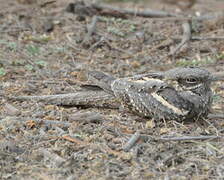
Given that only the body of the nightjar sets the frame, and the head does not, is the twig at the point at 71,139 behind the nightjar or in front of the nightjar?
behind

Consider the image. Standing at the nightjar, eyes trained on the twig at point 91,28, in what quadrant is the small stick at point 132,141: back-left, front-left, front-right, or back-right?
back-left

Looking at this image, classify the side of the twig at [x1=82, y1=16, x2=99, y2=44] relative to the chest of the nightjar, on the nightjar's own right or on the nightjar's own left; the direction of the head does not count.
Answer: on the nightjar's own left

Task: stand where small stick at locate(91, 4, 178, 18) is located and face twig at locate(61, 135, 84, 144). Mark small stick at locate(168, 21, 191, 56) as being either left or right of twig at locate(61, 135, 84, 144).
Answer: left

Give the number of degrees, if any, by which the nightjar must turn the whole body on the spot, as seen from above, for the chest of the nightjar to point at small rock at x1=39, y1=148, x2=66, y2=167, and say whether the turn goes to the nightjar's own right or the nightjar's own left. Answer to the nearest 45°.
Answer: approximately 135° to the nightjar's own right

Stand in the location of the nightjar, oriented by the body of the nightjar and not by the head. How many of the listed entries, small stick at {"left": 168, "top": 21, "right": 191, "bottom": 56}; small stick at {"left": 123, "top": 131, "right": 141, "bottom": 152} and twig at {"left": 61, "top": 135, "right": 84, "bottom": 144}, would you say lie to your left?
1

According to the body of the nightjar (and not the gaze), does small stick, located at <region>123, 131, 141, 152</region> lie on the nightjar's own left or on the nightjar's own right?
on the nightjar's own right

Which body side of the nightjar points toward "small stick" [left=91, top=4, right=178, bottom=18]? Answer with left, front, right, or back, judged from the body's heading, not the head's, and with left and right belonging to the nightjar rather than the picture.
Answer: left

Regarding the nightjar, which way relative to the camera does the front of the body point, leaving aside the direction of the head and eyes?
to the viewer's right

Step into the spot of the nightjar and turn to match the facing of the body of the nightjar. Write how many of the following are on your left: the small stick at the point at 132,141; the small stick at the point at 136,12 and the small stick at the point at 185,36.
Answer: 2

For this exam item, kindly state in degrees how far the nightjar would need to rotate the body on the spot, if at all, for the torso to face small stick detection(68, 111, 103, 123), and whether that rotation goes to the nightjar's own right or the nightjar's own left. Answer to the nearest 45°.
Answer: approximately 180°

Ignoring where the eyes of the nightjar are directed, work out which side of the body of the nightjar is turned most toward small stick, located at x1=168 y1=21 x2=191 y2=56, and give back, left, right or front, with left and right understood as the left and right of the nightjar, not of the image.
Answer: left
